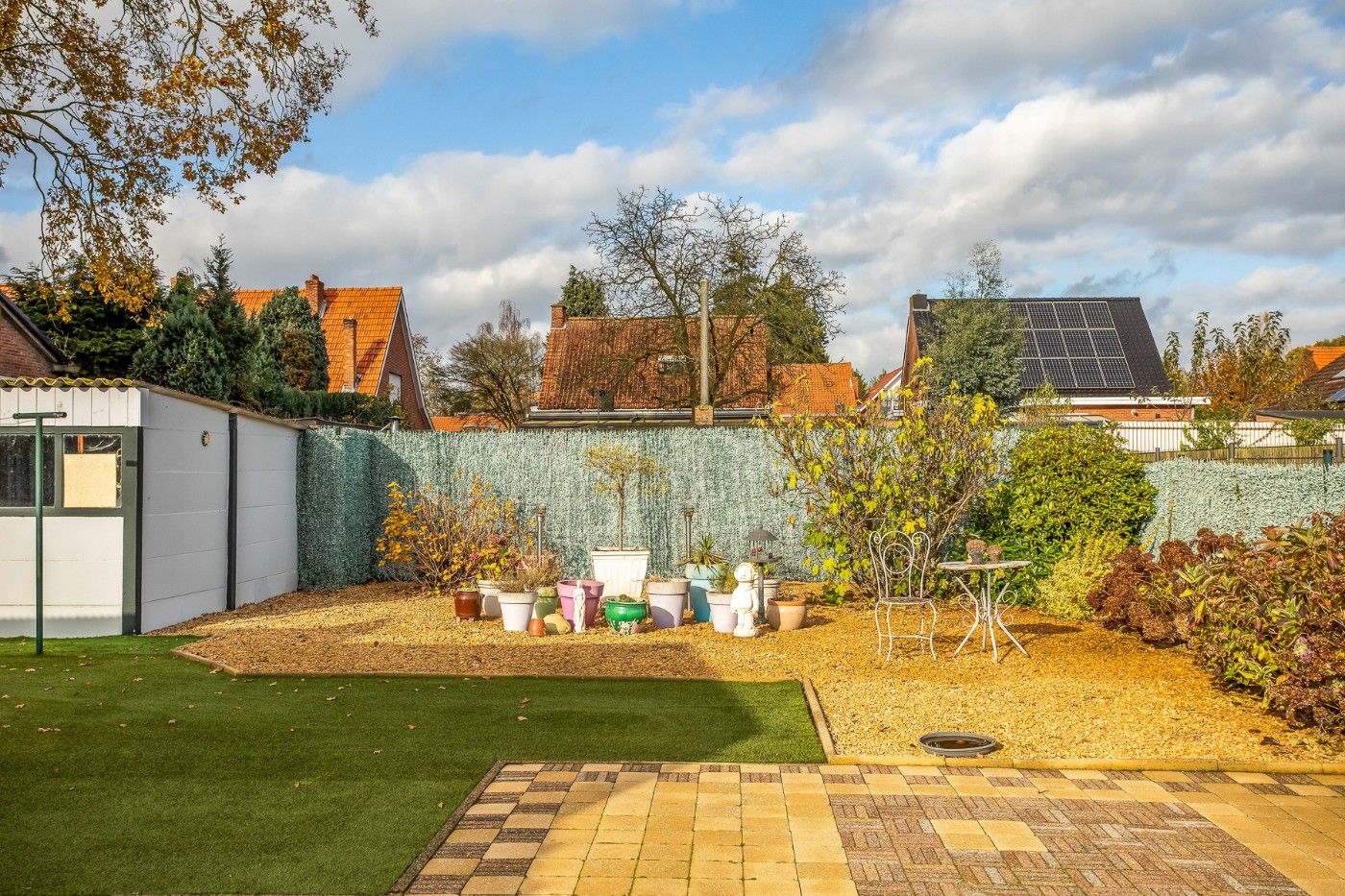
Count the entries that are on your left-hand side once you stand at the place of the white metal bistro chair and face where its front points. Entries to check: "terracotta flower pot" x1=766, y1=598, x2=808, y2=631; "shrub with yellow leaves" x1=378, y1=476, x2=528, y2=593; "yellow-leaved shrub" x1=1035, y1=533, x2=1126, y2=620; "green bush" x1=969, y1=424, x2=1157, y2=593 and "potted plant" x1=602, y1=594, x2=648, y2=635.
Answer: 2

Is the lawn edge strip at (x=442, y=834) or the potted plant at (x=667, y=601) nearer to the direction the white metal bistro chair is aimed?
the lawn edge strip

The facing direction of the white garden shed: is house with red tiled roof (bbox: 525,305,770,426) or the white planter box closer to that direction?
the white planter box

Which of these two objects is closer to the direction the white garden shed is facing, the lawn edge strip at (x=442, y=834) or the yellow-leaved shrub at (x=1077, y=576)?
the lawn edge strip

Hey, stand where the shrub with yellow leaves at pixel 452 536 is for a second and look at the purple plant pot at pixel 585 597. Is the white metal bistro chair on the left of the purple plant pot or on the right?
left

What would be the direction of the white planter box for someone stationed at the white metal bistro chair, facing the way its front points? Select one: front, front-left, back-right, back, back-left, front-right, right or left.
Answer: right

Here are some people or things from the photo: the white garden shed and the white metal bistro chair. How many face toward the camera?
2

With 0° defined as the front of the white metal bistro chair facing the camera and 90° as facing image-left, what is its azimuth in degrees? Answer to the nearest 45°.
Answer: approximately 0°

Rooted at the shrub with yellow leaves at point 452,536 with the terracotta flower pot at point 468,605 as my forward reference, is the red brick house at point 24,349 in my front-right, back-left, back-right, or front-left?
back-right

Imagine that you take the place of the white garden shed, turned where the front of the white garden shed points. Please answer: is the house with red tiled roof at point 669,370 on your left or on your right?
on your left
